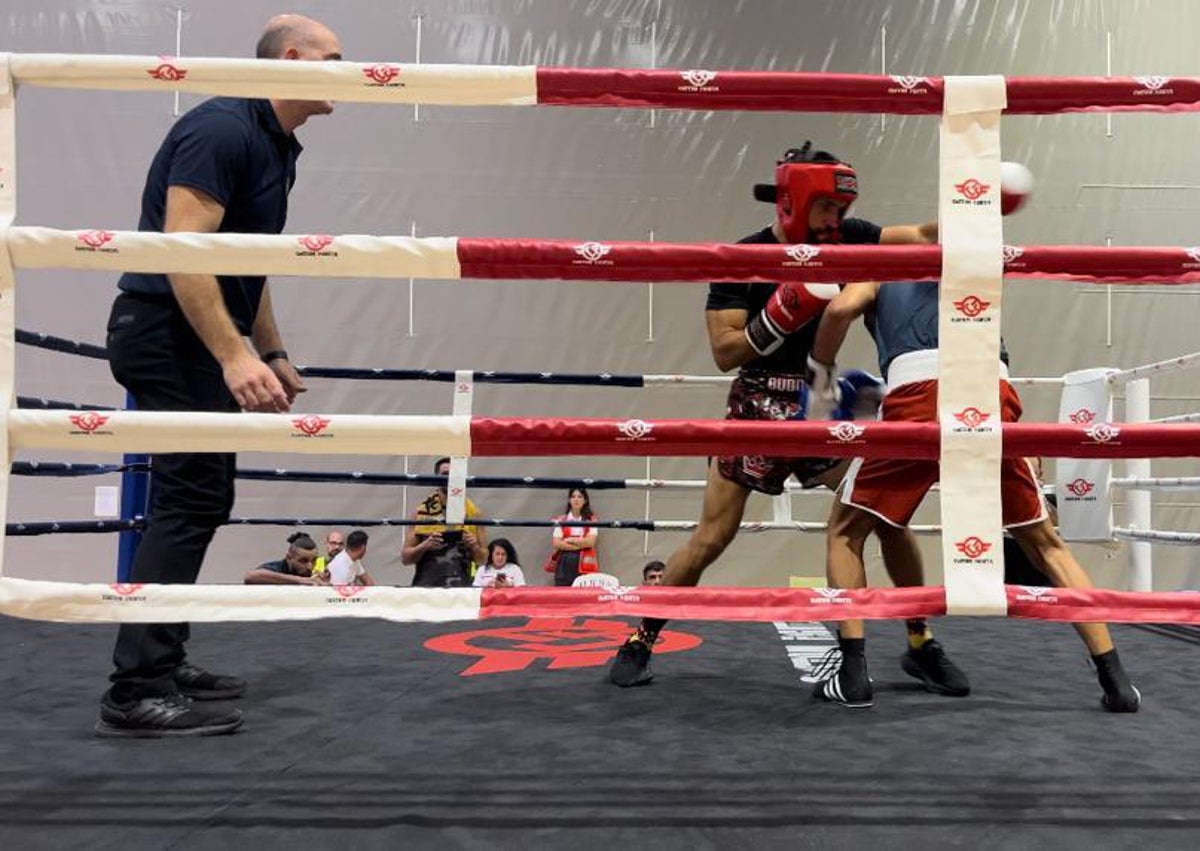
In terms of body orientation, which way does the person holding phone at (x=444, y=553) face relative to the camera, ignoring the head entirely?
toward the camera

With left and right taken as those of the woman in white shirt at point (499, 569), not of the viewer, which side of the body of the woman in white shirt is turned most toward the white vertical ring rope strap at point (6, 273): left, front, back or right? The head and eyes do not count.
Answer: front

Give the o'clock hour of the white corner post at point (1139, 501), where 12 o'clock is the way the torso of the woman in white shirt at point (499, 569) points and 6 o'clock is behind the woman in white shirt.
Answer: The white corner post is roughly at 10 o'clock from the woman in white shirt.

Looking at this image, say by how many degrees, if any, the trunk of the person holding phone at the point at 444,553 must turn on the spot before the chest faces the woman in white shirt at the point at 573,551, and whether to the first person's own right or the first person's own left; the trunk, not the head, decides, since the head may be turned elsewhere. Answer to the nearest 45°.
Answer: approximately 135° to the first person's own left

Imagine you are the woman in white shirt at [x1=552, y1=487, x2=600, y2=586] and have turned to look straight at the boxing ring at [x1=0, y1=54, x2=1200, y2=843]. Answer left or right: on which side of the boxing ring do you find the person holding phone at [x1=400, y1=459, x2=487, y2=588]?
right

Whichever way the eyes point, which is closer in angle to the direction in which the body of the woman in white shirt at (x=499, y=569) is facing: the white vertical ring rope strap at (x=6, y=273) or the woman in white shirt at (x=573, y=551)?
the white vertical ring rope strap

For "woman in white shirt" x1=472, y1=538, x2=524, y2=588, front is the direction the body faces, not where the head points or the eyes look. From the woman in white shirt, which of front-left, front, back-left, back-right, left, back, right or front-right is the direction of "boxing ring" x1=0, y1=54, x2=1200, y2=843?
front

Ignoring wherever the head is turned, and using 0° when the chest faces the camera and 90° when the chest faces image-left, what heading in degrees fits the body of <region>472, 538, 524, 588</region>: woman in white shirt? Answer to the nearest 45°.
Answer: approximately 0°

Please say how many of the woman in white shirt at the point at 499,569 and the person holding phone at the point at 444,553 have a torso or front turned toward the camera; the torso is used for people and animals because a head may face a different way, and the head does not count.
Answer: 2

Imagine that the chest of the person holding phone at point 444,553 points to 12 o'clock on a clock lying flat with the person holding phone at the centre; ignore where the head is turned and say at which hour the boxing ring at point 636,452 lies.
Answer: The boxing ring is roughly at 12 o'clock from the person holding phone.

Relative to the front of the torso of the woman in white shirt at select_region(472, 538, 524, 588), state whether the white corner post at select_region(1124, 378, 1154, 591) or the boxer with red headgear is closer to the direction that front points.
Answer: the boxer with red headgear

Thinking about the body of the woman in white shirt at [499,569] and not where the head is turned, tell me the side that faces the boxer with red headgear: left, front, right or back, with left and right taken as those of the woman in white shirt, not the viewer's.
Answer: front
